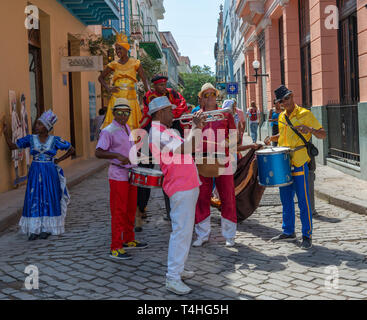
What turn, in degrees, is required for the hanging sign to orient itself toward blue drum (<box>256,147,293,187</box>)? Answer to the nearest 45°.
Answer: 0° — it already faces it

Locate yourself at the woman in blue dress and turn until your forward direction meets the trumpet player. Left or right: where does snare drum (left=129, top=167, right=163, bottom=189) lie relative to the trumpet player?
right

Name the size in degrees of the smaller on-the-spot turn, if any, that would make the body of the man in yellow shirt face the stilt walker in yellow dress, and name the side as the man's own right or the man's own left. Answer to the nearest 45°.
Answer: approximately 90° to the man's own right

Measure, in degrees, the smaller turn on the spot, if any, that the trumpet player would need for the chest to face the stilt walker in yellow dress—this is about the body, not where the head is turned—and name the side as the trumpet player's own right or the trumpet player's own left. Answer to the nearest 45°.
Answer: approximately 135° to the trumpet player's own right

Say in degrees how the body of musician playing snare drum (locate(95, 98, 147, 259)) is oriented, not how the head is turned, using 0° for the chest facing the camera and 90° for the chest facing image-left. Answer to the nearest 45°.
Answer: approximately 315°

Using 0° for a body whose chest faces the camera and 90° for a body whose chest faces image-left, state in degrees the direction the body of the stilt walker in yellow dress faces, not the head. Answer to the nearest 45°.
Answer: approximately 0°
